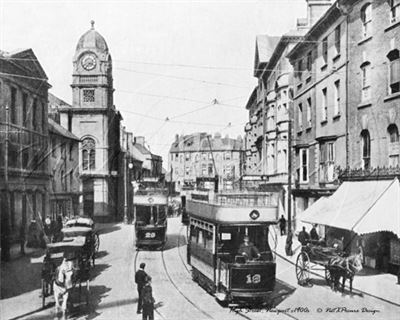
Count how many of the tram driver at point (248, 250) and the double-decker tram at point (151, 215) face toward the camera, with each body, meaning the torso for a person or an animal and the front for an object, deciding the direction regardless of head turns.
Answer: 2

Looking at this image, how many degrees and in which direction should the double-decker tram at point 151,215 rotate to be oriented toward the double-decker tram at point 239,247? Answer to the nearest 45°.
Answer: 0° — it already faces it

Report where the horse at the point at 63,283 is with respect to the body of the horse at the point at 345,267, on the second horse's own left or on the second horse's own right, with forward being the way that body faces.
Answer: on the second horse's own right

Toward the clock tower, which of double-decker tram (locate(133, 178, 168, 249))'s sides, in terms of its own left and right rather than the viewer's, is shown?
back

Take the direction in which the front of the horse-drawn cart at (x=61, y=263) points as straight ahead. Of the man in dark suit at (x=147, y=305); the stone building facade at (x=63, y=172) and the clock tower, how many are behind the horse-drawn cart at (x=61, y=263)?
2

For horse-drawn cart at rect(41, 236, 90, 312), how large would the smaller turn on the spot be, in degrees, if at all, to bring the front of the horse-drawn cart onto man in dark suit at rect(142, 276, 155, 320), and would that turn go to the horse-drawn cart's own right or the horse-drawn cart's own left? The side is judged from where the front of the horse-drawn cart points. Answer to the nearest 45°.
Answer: approximately 45° to the horse-drawn cart's own left

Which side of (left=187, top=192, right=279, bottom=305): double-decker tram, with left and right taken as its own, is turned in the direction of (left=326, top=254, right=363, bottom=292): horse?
left

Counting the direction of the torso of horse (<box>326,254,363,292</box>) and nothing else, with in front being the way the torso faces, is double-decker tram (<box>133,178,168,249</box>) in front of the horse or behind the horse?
behind

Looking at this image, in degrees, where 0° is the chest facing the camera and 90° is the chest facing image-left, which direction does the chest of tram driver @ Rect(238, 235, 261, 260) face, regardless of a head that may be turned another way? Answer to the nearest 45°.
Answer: approximately 0°
